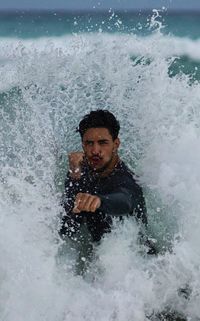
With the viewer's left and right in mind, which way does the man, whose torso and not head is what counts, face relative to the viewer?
facing the viewer and to the left of the viewer
